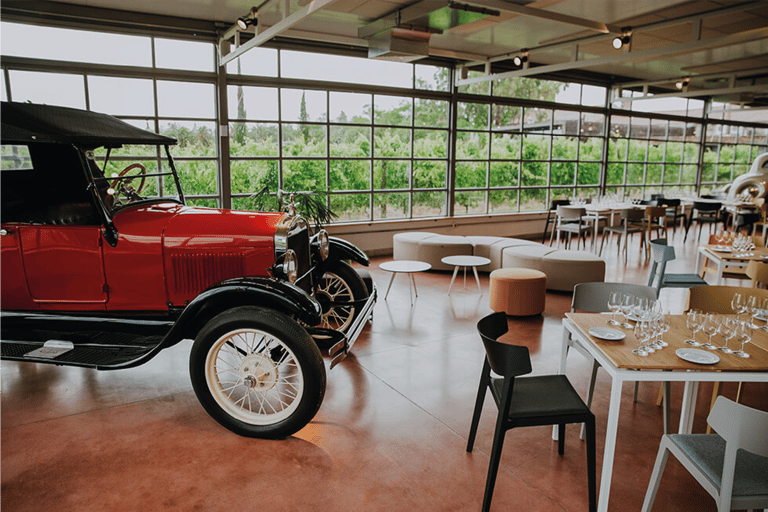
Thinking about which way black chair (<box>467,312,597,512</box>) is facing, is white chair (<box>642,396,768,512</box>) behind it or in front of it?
in front

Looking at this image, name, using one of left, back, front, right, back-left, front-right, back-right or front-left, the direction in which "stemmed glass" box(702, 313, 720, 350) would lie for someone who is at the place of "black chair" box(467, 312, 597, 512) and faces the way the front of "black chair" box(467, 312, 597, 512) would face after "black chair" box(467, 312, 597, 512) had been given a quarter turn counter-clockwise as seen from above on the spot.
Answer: front-right

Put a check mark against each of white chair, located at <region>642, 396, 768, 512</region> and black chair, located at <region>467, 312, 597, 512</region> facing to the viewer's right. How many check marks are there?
1

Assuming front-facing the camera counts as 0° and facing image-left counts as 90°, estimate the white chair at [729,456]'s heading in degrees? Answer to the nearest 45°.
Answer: approximately 135°

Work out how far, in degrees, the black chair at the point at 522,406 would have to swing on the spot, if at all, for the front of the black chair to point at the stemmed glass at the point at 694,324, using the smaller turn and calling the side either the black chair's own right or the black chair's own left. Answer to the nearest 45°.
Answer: approximately 45° to the black chair's own left

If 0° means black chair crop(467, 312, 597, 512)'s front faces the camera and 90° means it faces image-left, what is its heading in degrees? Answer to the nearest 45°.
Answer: approximately 270°

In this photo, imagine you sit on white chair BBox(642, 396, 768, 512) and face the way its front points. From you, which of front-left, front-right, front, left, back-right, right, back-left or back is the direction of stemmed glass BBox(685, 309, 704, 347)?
front-right

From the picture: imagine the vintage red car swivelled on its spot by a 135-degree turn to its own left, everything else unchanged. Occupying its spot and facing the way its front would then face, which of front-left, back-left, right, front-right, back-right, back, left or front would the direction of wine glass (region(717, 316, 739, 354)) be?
back-right

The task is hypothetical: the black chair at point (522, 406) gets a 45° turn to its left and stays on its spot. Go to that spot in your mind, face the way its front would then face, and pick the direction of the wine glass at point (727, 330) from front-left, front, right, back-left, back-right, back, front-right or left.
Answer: front

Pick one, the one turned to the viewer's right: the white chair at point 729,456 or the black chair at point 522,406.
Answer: the black chair

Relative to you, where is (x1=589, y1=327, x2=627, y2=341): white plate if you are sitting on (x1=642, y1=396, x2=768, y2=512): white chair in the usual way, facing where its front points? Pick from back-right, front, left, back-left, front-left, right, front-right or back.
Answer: front

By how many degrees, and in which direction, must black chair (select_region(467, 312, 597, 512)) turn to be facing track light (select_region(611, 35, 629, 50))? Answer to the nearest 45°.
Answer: approximately 90° to its left

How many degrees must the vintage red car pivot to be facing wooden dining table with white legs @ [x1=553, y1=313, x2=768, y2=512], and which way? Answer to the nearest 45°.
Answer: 0° — it already faces it
